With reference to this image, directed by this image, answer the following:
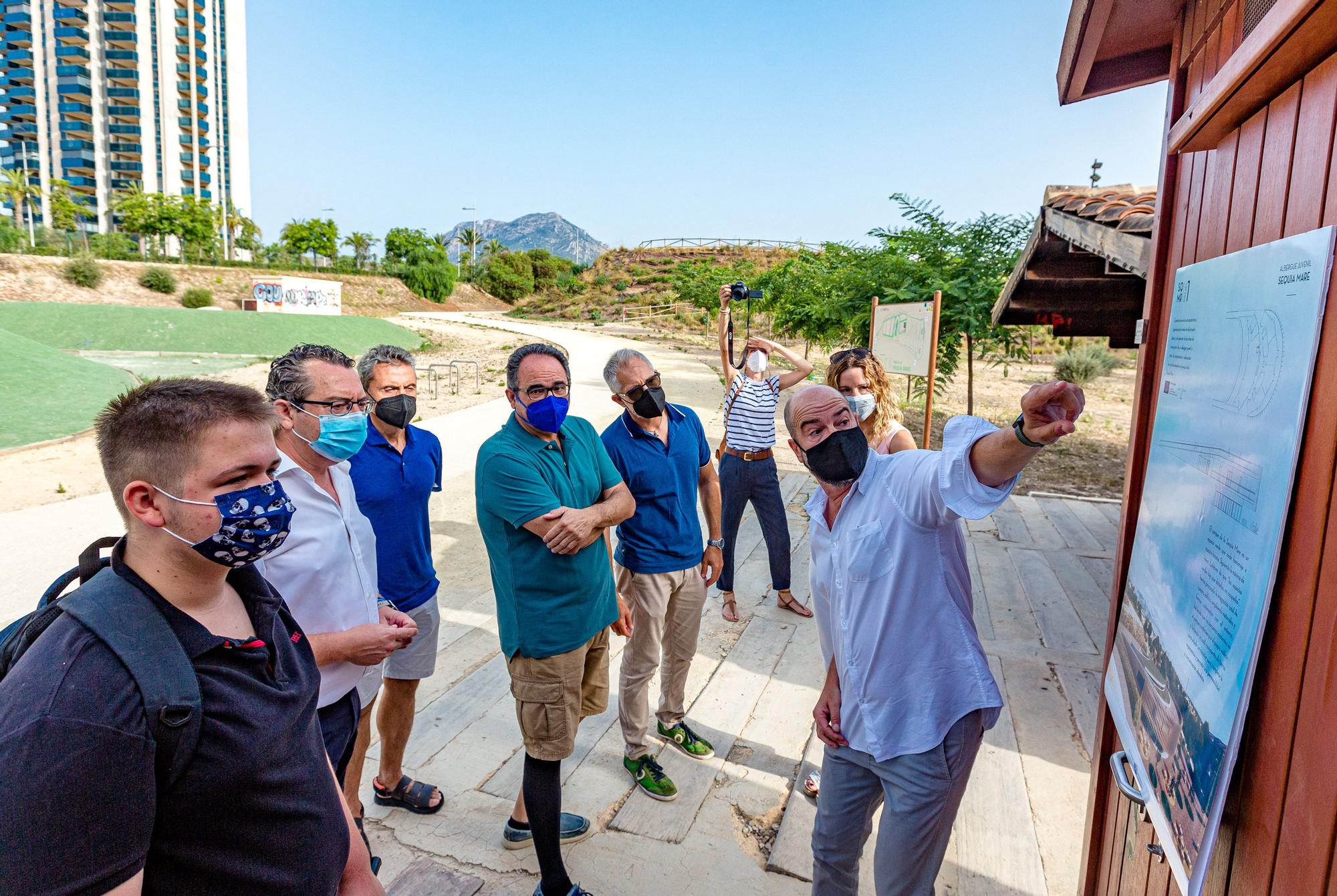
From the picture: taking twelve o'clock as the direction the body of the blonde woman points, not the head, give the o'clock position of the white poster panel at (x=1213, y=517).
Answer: The white poster panel is roughly at 10 o'clock from the blonde woman.

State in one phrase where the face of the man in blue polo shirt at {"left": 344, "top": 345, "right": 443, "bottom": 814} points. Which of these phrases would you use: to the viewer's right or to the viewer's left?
to the viewer's right

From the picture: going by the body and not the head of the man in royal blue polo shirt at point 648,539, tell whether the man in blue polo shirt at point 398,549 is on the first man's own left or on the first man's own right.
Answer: on the first man's own right

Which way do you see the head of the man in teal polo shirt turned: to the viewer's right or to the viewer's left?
to the viewer's right

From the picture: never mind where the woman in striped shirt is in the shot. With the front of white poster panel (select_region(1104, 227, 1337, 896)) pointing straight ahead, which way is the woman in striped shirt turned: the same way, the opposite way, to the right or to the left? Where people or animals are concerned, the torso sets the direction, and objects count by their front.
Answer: to the left

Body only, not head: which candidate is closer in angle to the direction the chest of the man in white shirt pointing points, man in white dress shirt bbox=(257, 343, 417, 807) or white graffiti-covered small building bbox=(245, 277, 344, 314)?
the man in white dress shirt

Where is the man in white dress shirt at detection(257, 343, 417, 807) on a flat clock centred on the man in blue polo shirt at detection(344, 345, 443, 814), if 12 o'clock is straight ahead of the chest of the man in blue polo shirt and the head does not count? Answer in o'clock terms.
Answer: The man in white dress shirt is roughly at 2 o'clock from the man in blue polo shirt.

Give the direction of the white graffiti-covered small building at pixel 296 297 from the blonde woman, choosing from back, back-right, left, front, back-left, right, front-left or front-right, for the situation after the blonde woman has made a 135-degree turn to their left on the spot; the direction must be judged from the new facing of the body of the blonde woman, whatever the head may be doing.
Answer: back-left

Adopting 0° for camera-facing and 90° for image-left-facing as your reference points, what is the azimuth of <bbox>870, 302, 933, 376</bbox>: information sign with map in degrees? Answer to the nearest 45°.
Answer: approximately 0°

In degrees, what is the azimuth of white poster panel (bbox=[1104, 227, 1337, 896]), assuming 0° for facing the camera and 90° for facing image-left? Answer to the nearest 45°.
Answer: approximately 45°
